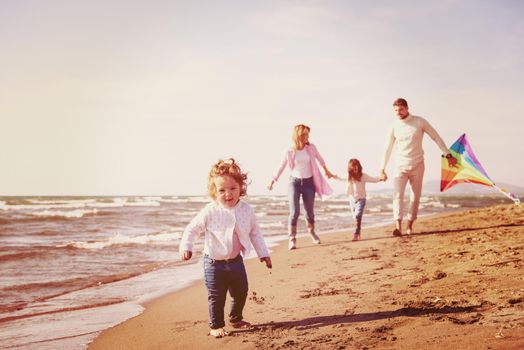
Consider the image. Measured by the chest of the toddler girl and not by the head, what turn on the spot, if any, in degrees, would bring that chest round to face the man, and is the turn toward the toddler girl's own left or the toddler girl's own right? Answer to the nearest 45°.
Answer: approximately 135° to the toddler girl's own left

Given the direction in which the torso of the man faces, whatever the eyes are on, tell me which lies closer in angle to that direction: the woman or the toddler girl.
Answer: the toddler girl

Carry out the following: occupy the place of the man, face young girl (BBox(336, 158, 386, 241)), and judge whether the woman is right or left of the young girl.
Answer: left

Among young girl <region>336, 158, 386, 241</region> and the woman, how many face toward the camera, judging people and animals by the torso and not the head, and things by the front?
2

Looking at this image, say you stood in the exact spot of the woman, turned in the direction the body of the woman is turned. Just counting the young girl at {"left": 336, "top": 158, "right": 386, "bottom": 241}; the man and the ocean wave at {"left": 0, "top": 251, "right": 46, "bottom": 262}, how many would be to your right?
1

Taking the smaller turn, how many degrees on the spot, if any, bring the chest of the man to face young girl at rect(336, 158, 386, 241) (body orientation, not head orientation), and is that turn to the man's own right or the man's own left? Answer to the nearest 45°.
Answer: approximately 135° to the man's own right

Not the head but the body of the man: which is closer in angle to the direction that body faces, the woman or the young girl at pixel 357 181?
the woman

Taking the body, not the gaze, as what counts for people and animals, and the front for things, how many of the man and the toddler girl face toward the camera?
2

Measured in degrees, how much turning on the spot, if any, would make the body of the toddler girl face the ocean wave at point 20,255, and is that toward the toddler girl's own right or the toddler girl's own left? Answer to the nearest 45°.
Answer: approximately 135° to the toddler girl's own right
